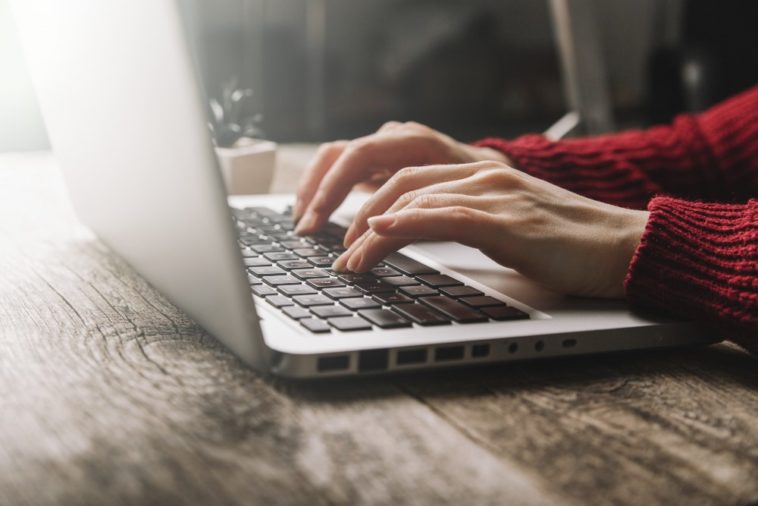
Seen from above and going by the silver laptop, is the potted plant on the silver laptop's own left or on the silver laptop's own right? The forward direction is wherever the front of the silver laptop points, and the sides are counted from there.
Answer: on the silver laptop's own left

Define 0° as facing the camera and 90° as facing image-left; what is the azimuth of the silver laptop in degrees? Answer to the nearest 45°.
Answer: approximately 225°
